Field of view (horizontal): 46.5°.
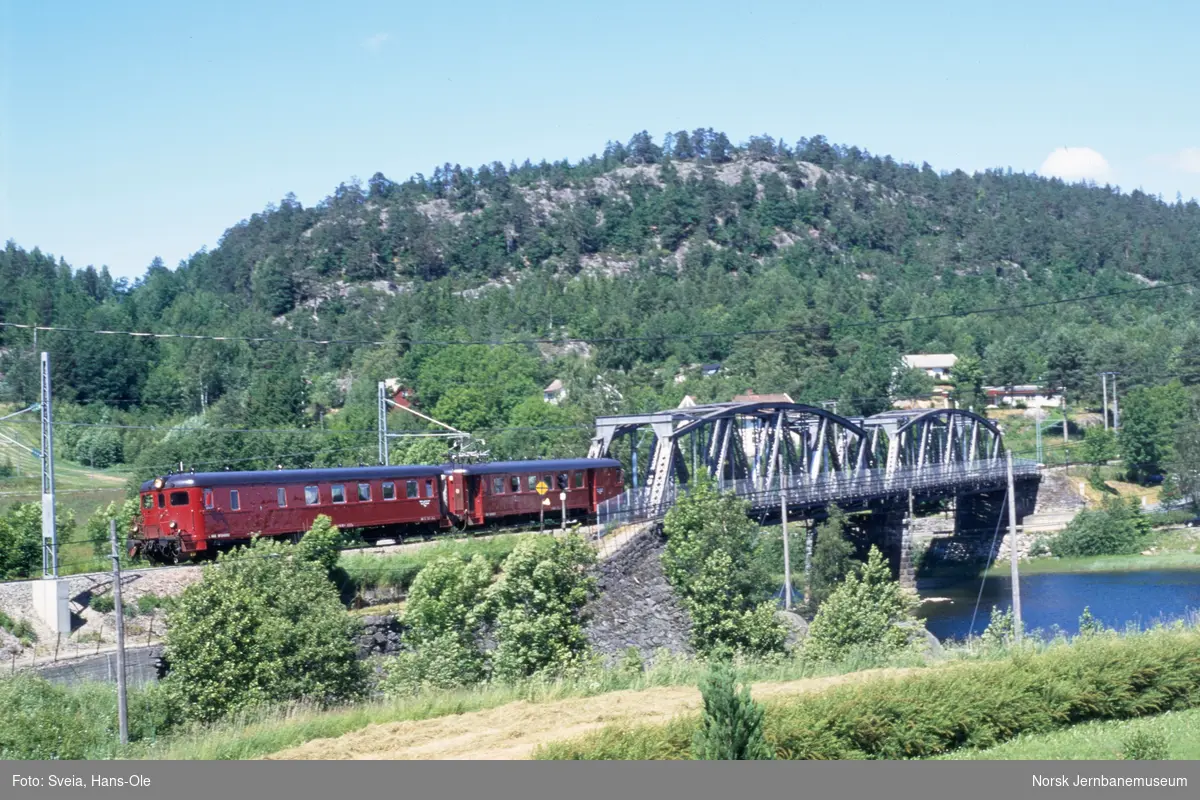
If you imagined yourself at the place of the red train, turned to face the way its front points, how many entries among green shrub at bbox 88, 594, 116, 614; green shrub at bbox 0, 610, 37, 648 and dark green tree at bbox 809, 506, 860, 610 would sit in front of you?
2

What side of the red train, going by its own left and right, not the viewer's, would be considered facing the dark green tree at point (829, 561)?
back

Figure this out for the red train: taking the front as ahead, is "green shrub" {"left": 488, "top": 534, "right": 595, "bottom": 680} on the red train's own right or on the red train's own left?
on the red train's own left

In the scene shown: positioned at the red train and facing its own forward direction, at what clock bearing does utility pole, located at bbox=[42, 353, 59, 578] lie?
The utility pole is roughly at 12 o'clock from the red train.

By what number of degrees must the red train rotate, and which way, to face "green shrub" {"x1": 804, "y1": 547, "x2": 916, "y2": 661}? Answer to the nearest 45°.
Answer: approximately 90° to its left

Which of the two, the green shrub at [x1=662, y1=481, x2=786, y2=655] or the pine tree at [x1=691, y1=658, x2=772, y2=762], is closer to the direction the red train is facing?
the pine tree

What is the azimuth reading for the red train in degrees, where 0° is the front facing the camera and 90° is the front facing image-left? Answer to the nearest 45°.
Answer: approximately 45°

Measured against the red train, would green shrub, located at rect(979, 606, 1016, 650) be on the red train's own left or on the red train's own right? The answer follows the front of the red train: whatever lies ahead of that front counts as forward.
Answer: on the red train's own left

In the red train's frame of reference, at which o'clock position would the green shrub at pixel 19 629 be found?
The green shrub is roughly at 12 o'clock from the red train.

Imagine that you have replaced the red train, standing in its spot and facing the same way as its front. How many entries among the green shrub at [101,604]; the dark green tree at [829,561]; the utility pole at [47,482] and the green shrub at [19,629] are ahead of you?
3
